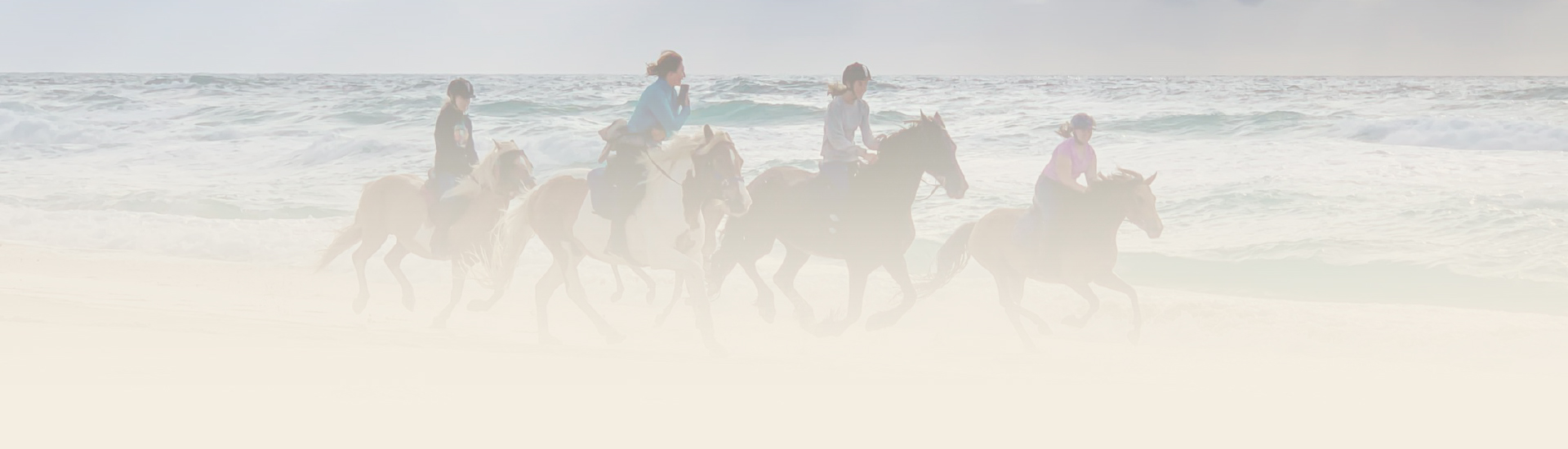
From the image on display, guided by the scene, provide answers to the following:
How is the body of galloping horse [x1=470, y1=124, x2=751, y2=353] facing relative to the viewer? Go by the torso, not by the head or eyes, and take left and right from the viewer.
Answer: facing to the right of the viewer

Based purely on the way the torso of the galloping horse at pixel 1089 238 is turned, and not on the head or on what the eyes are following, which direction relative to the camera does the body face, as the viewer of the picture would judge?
to the viewer's right

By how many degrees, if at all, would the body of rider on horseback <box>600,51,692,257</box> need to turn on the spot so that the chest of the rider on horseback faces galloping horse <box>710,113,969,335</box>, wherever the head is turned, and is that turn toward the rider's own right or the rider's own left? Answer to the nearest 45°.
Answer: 0° — they already face it

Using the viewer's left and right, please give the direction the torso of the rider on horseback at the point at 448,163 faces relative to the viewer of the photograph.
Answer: facing to the right of the viewer

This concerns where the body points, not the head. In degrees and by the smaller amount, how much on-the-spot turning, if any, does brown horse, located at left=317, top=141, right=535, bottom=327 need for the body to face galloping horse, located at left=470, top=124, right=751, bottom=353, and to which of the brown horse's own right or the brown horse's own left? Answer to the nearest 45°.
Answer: approximately 45° to the brown horse's own right

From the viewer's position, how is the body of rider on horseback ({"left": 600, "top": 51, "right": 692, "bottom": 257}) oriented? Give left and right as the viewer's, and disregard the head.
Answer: facing to the right of the viewer

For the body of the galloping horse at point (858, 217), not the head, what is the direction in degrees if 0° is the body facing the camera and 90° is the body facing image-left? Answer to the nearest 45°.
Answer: approximately 270°

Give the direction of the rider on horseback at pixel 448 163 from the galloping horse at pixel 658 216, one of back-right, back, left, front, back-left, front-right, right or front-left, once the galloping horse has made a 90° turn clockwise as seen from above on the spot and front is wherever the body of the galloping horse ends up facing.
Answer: back-right

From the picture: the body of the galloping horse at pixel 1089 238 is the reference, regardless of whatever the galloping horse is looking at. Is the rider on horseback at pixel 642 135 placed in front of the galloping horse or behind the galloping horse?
behind

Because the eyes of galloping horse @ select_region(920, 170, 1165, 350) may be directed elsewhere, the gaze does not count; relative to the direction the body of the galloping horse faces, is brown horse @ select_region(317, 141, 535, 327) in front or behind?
behind

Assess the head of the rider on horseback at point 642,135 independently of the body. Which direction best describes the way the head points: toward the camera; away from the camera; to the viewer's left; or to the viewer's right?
to the viewer's right

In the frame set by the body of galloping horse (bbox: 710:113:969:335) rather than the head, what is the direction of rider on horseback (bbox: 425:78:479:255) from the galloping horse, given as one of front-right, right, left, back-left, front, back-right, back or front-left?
back

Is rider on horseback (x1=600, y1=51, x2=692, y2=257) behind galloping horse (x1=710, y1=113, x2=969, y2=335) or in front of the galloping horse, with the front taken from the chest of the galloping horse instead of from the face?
behind

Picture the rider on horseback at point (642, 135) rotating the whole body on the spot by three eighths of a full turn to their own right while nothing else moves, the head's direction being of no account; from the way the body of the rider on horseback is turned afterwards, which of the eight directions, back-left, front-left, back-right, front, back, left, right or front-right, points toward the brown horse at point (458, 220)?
right

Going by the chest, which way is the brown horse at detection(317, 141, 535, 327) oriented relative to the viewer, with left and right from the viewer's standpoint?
facing to the right of the viewer

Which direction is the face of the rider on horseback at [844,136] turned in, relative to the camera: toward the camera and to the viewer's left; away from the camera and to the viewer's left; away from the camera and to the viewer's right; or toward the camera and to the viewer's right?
toward the camera and to the viewer's right

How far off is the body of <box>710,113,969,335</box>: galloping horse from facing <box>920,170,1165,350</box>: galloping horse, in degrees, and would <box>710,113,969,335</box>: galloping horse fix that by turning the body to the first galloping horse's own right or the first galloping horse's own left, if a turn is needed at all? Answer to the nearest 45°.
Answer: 0° — it already faces it
